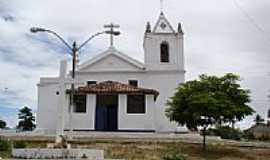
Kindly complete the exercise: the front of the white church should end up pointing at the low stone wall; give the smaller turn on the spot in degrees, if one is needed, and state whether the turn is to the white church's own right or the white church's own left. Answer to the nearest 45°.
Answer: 0° — it already faces it

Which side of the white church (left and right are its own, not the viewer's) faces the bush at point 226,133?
left

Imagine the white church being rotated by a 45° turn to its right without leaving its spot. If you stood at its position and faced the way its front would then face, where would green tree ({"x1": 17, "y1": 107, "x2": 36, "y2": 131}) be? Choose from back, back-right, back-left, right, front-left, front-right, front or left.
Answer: right

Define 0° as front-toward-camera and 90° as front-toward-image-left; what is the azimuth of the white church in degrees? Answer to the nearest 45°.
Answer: approximately 0°

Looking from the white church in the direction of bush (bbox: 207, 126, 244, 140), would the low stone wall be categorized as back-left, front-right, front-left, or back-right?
back-right
